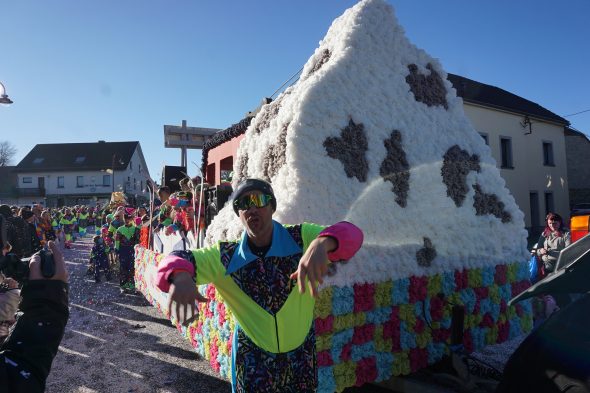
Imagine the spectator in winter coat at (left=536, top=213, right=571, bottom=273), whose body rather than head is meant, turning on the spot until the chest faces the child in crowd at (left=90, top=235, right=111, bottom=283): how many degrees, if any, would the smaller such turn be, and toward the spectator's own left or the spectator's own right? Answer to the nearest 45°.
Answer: approximately 45° to the spectator's own right

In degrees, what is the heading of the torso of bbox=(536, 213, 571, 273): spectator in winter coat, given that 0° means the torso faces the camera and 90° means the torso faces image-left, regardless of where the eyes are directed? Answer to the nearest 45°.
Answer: approximately 45°

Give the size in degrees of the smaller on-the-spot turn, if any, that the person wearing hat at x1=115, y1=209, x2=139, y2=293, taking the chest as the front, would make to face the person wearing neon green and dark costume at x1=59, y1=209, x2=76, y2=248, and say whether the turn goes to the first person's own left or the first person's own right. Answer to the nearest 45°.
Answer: approximately 180°

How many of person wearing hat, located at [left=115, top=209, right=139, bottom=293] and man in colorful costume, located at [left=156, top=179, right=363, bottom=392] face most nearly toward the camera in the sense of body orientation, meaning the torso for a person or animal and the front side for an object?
2

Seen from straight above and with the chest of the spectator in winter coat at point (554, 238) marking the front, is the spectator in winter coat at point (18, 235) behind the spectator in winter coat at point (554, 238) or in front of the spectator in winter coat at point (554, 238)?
in front

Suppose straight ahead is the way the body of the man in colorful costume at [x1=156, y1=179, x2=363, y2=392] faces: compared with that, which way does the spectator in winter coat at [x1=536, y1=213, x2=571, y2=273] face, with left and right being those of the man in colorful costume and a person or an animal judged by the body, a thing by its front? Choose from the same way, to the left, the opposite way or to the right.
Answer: to the right

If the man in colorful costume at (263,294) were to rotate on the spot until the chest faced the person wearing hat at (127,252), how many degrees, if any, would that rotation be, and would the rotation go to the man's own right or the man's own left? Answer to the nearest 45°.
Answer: approximately 180°

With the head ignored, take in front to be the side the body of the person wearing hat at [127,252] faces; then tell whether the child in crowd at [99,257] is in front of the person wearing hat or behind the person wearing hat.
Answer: behind
